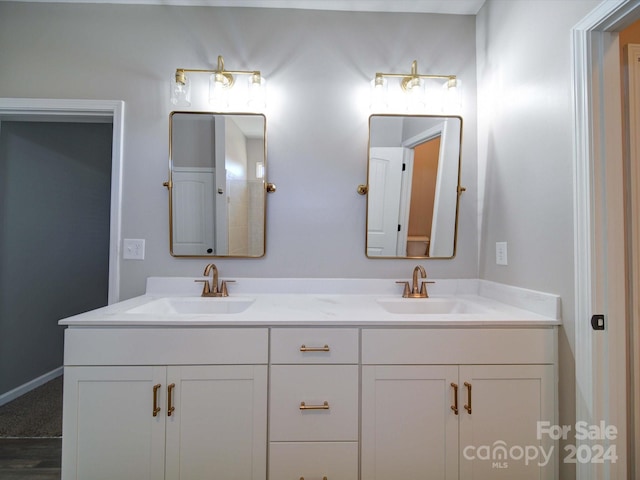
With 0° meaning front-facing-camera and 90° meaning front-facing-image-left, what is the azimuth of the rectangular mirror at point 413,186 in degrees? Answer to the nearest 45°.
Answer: approximately 0°

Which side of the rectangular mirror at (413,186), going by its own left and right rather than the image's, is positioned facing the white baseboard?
right

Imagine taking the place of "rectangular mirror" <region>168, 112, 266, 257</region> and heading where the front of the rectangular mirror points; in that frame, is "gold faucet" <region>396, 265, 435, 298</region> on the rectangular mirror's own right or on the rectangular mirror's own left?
on the rectangular mirror's own left

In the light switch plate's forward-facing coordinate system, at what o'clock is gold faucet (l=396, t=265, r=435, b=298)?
The gold faucet is roughly at 10 o'clock from the light switch plate.

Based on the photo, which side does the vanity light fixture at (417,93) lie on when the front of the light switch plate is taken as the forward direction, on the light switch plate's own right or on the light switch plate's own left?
on the light switch plate's own left

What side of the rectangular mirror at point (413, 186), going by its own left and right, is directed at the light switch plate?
right

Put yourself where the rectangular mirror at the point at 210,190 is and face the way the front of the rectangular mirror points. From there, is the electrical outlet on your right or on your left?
on your left

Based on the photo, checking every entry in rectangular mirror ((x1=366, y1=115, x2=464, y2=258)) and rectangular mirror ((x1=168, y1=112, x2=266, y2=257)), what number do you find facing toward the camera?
2
